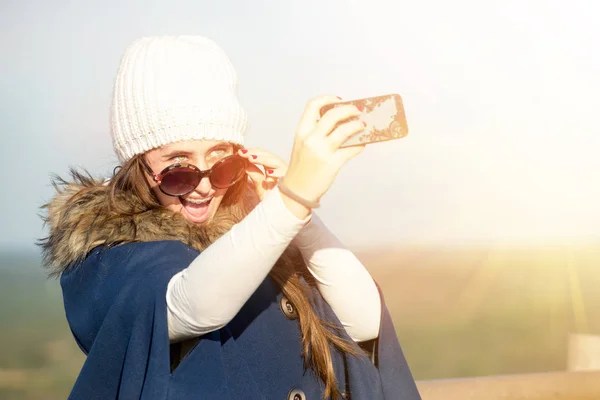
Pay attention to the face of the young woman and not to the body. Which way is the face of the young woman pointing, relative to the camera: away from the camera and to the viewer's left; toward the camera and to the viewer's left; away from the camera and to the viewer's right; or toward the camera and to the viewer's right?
toward the camera and to the viewer's right

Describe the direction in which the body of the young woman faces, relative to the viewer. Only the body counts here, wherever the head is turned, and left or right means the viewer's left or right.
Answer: facing the viewer and to the right of the viewer
